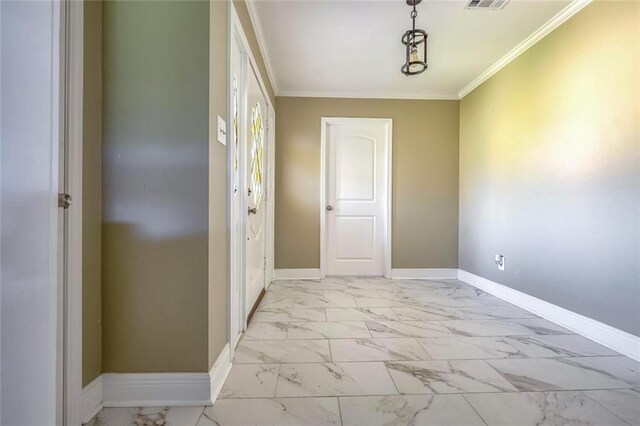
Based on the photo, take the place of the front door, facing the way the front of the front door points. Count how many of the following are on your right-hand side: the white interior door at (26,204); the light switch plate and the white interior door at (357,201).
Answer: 2

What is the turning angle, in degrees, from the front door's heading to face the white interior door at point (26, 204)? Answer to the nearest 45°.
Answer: approximately 90° to its right

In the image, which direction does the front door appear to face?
to the viewer's right

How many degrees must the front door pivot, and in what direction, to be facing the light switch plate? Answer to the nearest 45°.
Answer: approximately 90° to its right

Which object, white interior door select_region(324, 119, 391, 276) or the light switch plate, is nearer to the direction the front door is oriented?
the white interior door

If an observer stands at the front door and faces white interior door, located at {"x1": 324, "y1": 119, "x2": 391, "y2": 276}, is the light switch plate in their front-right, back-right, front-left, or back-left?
back-right
